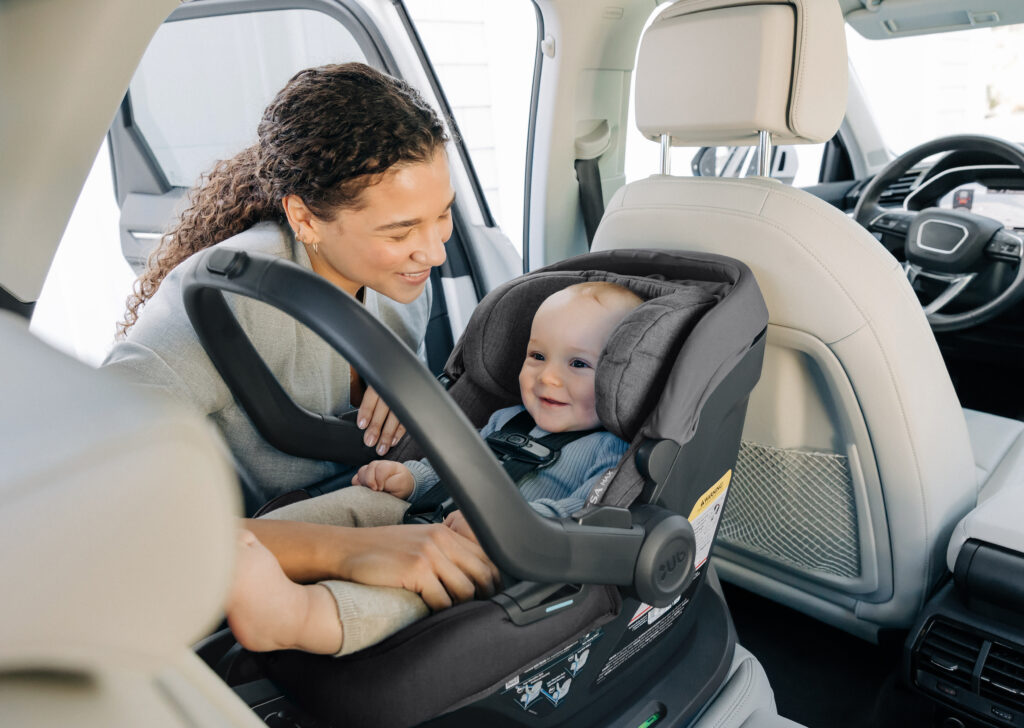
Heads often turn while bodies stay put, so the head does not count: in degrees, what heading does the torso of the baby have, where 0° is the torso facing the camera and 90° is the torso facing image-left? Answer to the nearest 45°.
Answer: approximately 45°

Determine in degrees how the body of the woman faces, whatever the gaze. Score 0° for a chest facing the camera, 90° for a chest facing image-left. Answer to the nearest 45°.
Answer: approximately 315°

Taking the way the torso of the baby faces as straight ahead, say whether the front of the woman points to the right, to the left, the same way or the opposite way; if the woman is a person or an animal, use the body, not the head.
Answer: to the left

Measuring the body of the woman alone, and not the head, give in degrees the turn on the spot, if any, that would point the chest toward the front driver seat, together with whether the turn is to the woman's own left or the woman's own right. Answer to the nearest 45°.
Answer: approximately 45° to the woman's own left

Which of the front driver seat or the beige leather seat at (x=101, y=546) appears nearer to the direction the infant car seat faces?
the beige leather seat

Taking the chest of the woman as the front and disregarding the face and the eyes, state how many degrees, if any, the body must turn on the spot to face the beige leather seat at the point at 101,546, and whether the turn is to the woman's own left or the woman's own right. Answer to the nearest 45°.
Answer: approximately 45° to the woman's own right

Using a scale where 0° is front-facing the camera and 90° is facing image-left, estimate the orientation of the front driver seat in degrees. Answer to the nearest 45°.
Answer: approximately 225°
